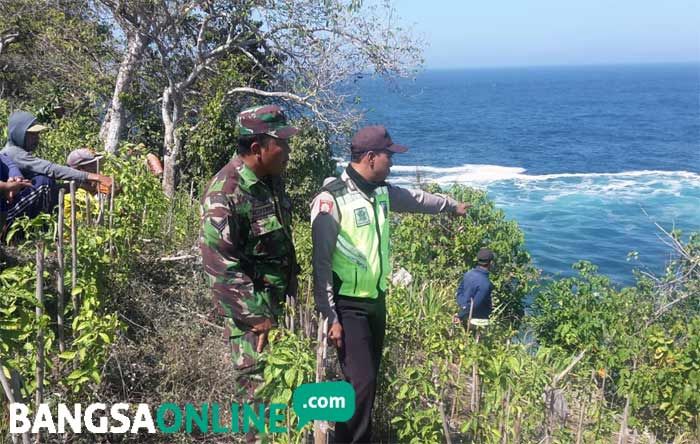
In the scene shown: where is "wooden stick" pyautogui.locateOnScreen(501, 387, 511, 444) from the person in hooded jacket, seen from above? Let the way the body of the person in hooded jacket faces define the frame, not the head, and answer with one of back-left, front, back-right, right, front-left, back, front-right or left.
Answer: front-right

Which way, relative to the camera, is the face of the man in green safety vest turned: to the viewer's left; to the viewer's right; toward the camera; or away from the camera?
to the viewer's right

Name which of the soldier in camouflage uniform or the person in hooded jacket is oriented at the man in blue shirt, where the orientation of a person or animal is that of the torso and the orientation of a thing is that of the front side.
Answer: the person in hooded jacket

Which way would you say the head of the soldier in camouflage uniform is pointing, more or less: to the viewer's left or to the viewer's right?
to the viewer's right

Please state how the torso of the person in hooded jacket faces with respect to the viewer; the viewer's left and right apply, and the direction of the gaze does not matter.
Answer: facing to the right of the viewer

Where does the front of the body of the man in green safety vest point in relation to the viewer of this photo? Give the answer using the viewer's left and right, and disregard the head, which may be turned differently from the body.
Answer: facing the viewer and to the right of the viewer

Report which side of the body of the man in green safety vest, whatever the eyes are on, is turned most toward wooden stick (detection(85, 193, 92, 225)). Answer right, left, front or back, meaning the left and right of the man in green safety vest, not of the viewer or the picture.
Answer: back

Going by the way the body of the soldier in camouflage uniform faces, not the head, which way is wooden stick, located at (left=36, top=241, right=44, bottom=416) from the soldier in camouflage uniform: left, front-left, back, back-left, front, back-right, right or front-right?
back-right

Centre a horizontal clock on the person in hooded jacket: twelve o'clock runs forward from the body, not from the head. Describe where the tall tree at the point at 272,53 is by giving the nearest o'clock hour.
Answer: The tall tree is roughly at 10 o'clock from the person in hooded jacket.

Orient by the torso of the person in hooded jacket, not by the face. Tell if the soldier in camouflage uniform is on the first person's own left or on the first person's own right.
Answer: on the first person's own right

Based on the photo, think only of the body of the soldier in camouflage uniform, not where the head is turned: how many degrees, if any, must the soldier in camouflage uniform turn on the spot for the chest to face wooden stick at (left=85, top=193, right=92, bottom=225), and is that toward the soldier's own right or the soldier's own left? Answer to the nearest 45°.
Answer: approximately 180°

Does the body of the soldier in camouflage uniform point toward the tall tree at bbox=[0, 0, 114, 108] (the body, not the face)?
no

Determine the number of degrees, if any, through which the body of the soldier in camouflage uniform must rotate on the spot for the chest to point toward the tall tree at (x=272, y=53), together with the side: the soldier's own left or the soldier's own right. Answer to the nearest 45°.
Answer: approximately 135° to the soldier's own left

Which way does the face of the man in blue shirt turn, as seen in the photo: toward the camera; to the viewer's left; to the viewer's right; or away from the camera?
away from the camera
